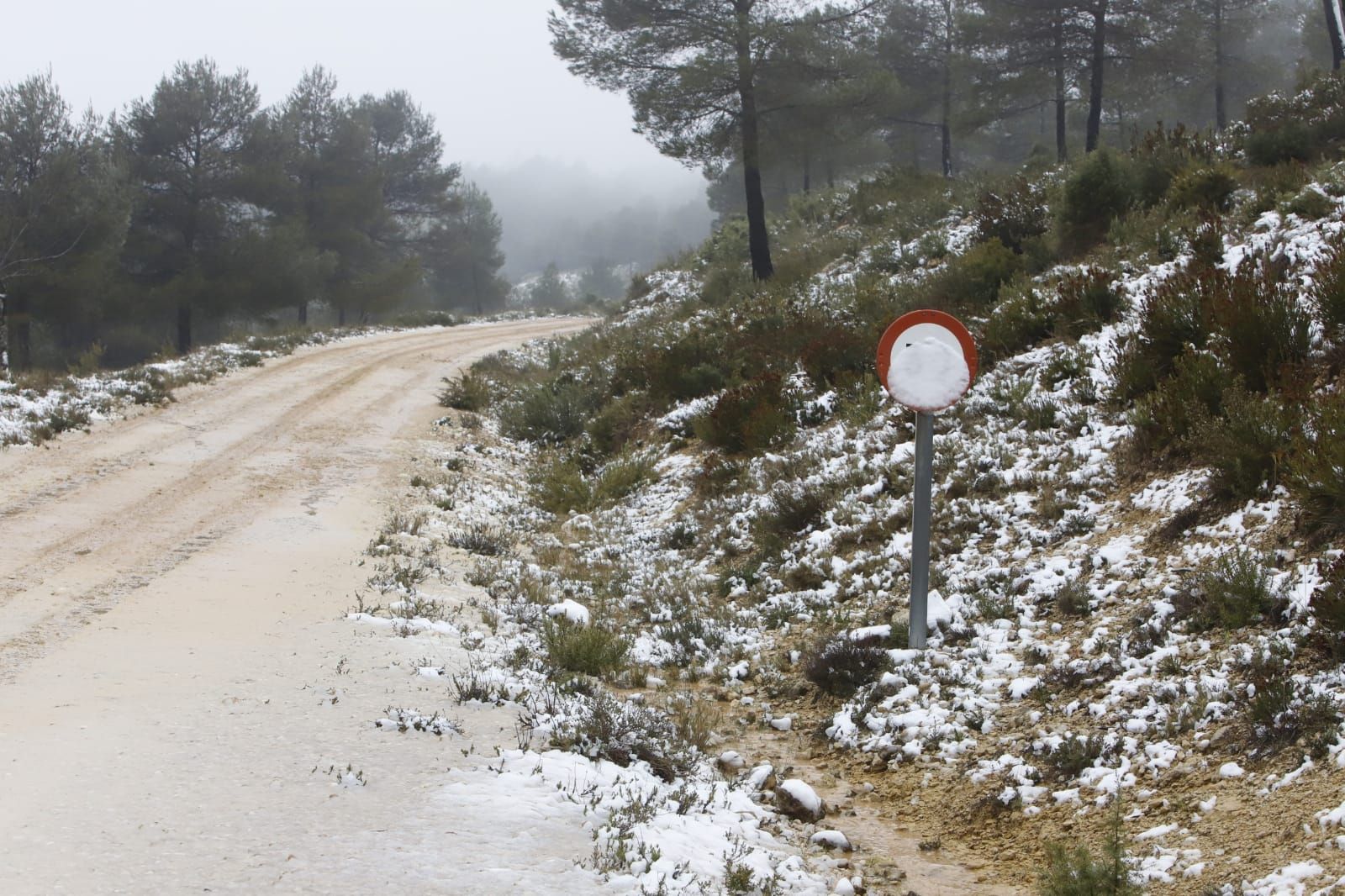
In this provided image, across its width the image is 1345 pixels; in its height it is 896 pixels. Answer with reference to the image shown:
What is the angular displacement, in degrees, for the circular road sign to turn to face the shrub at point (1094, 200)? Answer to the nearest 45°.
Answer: approximately 180°

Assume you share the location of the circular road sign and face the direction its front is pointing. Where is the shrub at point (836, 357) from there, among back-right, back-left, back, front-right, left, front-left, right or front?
back

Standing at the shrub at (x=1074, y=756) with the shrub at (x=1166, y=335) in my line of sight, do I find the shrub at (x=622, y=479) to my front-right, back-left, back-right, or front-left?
front-left

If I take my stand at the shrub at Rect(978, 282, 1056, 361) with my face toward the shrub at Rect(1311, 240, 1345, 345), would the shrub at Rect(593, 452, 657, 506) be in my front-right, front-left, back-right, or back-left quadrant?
back-right

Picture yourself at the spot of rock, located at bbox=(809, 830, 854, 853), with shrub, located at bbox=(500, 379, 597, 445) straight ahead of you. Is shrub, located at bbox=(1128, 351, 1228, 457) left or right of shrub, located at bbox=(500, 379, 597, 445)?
right

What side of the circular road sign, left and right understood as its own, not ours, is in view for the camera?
front

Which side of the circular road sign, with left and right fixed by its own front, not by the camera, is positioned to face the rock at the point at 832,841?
front

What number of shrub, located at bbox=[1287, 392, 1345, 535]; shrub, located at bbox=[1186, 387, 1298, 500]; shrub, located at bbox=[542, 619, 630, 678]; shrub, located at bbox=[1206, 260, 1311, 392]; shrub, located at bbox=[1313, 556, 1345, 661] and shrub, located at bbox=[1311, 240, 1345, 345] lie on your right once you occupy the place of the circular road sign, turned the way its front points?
1

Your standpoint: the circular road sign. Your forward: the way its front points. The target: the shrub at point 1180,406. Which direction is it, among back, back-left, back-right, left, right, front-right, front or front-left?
back-left

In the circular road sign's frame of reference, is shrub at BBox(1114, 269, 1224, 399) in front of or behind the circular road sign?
behind

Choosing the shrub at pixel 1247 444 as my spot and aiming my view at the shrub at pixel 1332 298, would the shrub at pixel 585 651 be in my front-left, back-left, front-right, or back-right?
back-left

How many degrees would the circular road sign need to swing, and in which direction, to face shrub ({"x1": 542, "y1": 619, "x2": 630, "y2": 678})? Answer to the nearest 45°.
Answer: approximately 90° to its right

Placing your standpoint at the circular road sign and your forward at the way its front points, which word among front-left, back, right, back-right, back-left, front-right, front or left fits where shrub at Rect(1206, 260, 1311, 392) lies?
back-left
